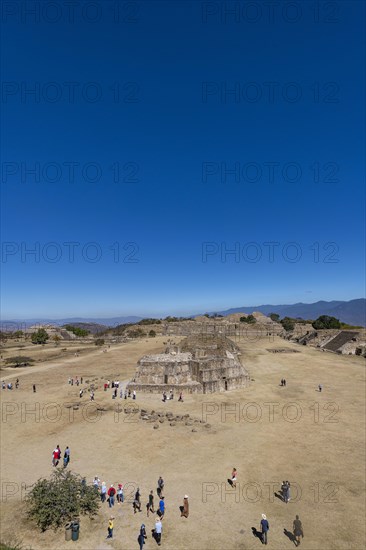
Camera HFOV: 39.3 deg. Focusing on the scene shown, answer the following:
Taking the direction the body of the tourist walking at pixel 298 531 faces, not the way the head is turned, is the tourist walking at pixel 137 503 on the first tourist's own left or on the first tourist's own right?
on the first tourist's own left

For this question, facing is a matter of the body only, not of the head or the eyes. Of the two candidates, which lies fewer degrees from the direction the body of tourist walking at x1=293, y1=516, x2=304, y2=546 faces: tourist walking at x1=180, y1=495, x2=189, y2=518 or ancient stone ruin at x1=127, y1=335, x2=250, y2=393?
the ancient stone ruin

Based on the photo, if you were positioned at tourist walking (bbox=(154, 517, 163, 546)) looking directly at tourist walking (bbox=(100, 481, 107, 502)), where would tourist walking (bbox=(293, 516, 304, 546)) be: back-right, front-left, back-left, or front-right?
back-right

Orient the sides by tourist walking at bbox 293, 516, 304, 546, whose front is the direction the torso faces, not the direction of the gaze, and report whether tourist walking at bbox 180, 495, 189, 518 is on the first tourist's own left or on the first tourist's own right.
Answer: on the first tourist's own left

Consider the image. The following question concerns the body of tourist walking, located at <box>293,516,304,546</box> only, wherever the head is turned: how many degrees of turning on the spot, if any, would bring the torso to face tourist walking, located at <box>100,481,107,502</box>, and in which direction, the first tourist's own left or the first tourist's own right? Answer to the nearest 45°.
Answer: approximately 90° to the first tourist's own left

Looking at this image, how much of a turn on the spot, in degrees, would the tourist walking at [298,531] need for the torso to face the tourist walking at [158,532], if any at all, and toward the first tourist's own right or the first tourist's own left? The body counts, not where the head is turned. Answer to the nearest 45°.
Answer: approximately 90° to the first tourist's own left

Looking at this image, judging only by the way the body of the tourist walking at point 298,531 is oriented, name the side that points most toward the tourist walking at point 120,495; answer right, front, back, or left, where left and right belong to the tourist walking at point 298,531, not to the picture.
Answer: left

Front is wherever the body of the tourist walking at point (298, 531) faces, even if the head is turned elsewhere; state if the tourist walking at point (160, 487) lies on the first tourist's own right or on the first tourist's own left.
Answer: on the first tourist's own left

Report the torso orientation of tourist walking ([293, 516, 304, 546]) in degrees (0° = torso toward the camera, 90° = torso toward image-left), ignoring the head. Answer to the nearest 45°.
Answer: approximately 180°
